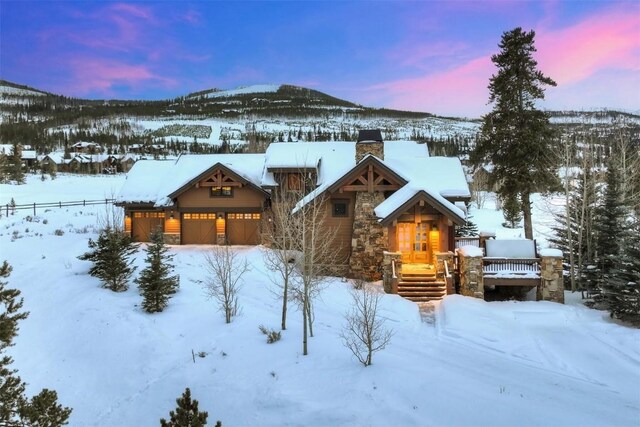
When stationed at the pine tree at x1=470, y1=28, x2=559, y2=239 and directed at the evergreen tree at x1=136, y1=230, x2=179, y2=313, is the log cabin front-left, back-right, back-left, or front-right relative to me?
front-right

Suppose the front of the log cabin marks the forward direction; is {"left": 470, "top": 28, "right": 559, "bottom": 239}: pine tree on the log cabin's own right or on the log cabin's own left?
on the log cabin's own left

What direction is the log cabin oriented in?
toward the camera

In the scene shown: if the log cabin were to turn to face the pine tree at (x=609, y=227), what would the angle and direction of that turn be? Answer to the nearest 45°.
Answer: approximately 45° to its left

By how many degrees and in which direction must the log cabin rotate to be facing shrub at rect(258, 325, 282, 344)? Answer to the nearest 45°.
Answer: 0° — it already faces it

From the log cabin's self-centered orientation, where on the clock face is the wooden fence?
The wooden fence is roughly at 4 o'clock from the log cabin.

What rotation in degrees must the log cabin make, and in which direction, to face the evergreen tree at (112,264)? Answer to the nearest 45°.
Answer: approximately 45° to its right

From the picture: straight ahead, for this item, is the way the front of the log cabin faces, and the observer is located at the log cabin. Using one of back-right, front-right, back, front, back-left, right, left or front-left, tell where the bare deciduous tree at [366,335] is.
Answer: front

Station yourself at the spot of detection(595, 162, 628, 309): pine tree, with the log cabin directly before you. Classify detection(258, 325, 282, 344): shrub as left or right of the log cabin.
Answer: left
